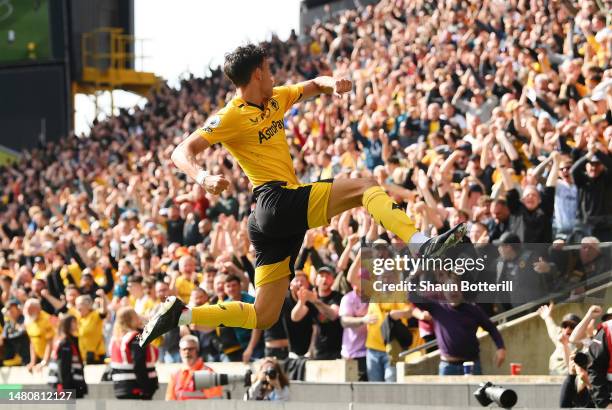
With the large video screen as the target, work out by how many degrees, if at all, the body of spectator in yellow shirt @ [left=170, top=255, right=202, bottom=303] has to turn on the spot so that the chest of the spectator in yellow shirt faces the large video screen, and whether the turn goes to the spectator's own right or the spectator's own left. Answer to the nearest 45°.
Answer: approximately 180°

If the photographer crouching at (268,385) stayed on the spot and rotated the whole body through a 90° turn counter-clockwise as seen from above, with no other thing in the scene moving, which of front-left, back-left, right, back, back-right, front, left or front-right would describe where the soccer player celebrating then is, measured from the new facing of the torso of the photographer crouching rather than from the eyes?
right

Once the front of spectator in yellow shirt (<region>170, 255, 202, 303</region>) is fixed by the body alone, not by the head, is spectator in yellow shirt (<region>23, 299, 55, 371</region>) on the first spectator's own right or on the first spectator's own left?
on the first spectator's own right

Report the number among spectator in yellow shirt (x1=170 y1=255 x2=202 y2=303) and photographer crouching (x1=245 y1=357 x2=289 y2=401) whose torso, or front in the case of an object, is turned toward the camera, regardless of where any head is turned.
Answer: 2

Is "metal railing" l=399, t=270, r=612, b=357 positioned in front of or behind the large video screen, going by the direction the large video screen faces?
in front

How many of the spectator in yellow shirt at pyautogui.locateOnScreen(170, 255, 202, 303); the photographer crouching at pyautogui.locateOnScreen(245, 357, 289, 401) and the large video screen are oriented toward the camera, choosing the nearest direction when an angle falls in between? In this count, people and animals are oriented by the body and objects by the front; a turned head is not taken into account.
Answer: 3

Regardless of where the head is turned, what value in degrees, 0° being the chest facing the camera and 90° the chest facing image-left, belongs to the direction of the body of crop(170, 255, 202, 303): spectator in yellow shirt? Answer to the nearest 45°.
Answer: approximately 0°

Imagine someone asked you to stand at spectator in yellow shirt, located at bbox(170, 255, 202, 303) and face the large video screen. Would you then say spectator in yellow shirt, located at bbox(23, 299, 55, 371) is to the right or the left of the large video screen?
left

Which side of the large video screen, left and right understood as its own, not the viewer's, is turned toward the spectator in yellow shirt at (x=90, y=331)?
front

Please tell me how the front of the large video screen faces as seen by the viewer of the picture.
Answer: facing the viewer

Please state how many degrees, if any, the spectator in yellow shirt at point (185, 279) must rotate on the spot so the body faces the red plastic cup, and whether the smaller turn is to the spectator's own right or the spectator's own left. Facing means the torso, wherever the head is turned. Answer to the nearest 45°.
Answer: approximately 45° to the spectator's own left

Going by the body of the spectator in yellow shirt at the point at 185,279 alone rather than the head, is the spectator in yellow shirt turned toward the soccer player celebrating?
yes
